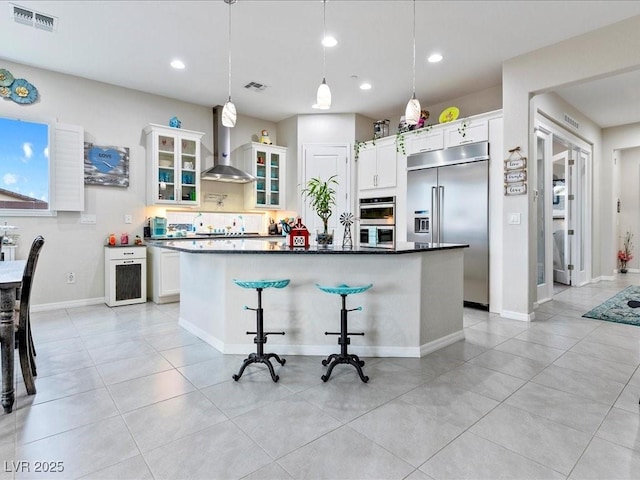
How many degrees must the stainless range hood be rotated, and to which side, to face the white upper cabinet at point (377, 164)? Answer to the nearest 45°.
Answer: approximately 45° to its left

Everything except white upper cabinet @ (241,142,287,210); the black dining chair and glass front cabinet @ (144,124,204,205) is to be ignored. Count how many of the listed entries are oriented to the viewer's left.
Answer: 1

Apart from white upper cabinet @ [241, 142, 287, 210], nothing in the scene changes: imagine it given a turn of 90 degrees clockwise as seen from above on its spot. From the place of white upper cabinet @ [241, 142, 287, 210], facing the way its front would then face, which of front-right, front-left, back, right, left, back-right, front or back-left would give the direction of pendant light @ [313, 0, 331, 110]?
front-left

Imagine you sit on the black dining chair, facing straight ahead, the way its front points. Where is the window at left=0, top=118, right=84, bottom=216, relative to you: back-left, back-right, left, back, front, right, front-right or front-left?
right

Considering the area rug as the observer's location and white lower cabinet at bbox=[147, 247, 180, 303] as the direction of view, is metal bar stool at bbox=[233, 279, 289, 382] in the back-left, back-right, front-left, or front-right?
front-left

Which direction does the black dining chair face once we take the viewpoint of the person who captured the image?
facing to the left of the viewer

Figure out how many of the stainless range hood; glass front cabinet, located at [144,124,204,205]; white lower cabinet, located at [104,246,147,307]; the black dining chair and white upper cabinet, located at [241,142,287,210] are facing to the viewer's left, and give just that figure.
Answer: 1

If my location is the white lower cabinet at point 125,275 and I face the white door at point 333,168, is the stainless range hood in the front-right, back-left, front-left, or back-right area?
front-left

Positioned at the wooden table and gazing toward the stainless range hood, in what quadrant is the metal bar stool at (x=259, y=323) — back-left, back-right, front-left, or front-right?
front-right

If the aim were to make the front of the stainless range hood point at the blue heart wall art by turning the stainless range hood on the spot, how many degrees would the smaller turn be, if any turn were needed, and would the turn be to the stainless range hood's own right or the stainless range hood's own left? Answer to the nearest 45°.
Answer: approximately 135° to the stainless range hood's own right

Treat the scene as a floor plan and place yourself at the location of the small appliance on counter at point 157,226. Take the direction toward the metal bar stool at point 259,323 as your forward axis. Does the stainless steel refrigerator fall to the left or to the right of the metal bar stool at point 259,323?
left

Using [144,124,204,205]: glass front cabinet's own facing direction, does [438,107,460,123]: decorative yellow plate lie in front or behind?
in front

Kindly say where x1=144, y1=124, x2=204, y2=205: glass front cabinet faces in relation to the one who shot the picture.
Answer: facing the viewer and to the right of the viewer

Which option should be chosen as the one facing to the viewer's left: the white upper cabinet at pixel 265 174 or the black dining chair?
the black dining chair

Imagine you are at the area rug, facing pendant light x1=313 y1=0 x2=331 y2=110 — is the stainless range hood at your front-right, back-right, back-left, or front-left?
front-right

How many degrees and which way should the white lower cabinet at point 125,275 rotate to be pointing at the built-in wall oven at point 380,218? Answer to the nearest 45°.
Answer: approximately 45° to its left

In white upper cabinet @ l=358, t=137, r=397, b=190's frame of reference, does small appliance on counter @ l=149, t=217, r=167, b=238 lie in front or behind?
in front

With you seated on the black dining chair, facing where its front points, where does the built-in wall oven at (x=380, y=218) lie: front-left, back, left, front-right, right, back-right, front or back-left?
back
